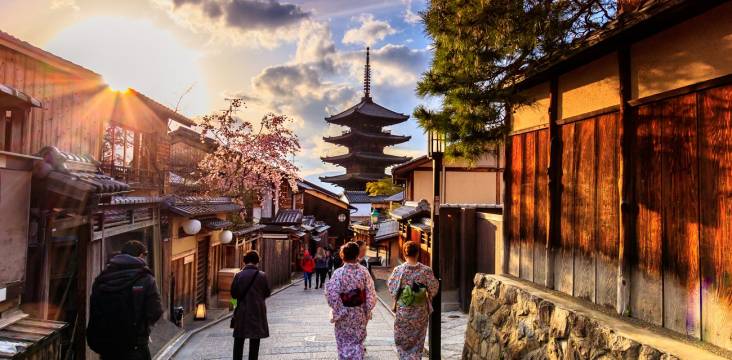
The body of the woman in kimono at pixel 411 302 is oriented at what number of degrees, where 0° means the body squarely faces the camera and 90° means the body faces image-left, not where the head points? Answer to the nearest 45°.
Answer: approximately 180°

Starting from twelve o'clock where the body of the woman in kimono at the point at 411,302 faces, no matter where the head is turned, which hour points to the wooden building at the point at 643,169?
The wooden building is roughly at 4 o'clock from the woman in kimono.

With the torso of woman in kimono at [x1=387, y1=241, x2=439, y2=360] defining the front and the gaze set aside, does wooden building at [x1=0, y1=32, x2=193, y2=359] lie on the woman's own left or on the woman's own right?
on the woman's own left

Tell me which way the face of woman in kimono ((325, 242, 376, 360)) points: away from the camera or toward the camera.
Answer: away from the camera

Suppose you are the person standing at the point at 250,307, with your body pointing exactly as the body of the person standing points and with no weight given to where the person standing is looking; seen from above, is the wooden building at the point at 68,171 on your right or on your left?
on your left

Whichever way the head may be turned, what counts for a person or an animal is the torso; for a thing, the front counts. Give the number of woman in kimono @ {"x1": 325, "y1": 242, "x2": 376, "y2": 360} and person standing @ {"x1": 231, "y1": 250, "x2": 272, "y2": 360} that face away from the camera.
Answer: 2

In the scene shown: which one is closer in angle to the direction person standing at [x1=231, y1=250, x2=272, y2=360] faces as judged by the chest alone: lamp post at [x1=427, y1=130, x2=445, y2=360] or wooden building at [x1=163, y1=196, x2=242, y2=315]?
the wooden building

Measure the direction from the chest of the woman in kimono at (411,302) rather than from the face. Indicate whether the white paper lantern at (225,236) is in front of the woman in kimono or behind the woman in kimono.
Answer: in front

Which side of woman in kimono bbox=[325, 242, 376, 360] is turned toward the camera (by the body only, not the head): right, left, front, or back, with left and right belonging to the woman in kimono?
back

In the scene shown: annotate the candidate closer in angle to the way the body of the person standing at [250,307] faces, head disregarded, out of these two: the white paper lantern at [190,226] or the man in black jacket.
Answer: the white paper lantern

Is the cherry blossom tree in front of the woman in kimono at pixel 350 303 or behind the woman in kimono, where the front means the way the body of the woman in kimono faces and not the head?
in front

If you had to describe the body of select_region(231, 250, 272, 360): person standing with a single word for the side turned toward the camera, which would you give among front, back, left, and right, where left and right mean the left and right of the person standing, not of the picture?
back

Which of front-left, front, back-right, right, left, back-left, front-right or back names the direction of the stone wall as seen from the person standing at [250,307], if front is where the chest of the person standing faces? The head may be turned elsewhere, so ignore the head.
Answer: back-right

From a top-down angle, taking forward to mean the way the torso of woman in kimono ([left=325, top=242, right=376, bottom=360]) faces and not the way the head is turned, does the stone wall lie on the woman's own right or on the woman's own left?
on the woman's own right
